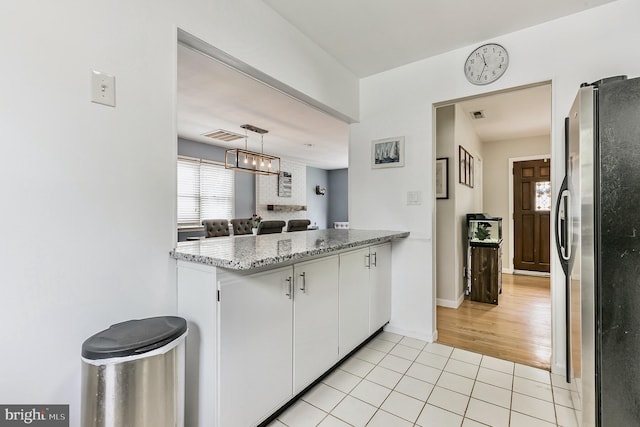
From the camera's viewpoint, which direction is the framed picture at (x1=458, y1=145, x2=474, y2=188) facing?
to the viewer's right

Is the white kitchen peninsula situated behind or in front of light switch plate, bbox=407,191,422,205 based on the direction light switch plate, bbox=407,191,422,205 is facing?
in front

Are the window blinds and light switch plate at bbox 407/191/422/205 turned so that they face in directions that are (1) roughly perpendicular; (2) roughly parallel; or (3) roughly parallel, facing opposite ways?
roughly perpendicular

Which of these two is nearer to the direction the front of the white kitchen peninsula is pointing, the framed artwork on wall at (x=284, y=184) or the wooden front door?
the wooden front door

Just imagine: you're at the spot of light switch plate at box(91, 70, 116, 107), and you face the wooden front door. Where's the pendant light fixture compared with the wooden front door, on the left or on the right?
left

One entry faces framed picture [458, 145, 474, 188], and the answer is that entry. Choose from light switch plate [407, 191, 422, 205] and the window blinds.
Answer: the window blinds

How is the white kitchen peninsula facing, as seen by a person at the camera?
facing the viewer and to the right of the viewer

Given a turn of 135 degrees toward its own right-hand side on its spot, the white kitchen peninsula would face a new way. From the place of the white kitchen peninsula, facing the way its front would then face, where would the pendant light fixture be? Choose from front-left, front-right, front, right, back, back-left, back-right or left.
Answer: right

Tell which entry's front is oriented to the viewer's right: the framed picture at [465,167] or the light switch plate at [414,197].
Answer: the framed picture

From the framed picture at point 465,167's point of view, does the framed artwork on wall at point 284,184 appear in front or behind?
behind

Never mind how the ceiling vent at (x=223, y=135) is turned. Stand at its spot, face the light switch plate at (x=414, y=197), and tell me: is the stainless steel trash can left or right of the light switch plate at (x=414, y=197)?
right

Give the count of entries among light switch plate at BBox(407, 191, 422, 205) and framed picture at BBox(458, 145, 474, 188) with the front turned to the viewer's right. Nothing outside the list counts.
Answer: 1

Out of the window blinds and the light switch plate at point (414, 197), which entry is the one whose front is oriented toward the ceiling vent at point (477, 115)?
the window blinds

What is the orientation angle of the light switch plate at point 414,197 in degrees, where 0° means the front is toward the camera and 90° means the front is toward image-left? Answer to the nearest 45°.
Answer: approximately 0°

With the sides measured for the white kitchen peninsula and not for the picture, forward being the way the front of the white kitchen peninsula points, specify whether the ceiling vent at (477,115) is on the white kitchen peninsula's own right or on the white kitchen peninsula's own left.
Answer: on the white kitchen peninsula's own left
